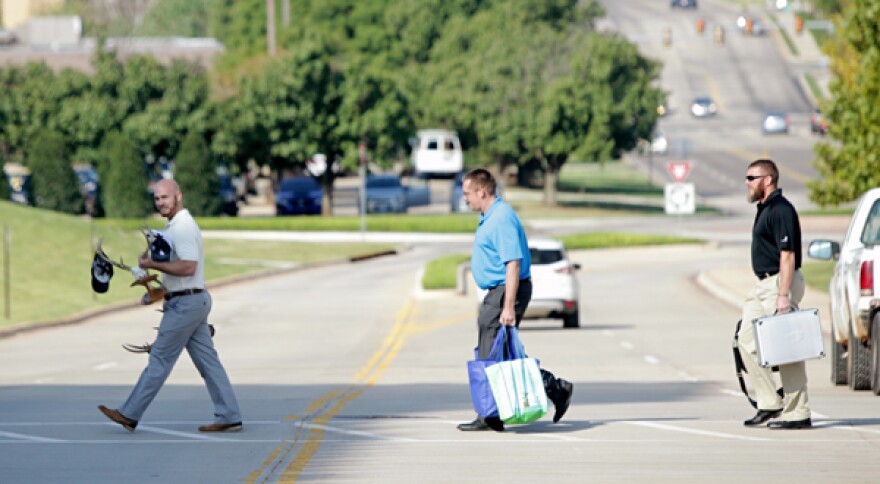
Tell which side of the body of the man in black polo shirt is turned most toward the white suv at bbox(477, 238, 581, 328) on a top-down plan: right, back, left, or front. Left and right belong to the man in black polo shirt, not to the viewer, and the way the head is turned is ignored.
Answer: right

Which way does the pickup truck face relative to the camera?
away from the camera

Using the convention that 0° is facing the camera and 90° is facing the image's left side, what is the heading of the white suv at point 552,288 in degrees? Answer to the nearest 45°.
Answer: approximately 180°

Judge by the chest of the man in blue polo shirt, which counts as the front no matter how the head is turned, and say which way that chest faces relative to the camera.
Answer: to the viewer's left

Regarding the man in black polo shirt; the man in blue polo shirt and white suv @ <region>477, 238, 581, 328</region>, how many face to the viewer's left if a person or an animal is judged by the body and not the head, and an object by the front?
2

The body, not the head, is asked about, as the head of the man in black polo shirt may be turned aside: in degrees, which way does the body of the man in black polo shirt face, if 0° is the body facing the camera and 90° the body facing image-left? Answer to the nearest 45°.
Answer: approximately 90°

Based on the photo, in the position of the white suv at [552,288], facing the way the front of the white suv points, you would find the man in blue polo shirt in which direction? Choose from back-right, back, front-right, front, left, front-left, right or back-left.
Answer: back

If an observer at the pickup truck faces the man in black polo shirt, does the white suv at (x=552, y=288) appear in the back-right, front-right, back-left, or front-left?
back-right

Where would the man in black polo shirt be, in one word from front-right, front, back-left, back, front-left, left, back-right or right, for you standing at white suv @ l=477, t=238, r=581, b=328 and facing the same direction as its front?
back

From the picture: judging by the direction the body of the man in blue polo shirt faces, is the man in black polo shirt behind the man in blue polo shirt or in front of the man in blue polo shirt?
behind

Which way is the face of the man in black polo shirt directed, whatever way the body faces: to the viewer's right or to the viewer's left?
to the viewer's left
